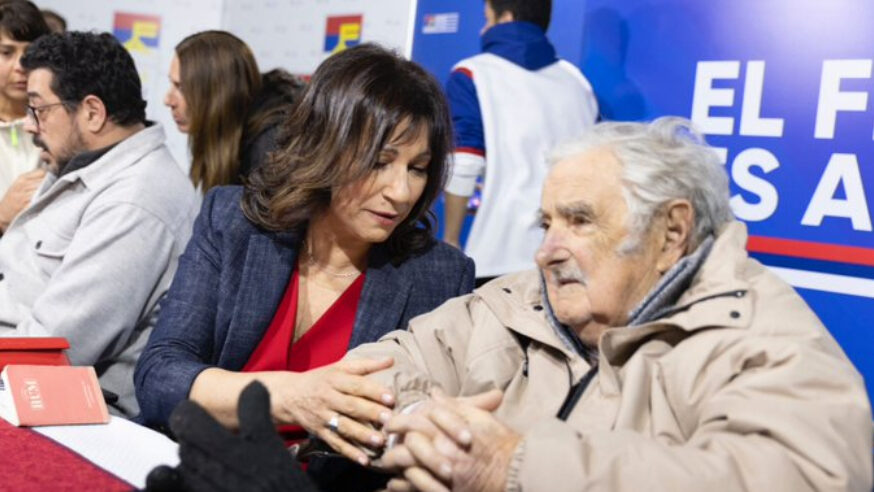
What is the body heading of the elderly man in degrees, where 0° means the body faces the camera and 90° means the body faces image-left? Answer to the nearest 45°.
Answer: approximately 45°

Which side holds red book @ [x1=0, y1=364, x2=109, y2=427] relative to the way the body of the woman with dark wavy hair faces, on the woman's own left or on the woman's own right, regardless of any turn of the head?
on the woman's own right

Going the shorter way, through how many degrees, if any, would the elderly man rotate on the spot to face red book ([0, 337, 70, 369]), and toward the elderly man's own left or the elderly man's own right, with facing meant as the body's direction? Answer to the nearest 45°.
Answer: approximately 45° to the elderly man's own right

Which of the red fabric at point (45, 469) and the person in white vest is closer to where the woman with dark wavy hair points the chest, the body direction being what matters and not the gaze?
the red fabric

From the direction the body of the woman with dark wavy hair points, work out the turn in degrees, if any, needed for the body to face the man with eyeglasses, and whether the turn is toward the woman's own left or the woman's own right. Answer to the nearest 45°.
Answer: approximately 180°
